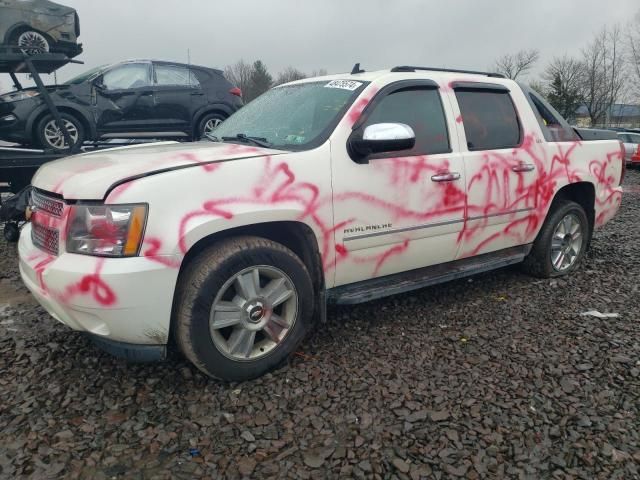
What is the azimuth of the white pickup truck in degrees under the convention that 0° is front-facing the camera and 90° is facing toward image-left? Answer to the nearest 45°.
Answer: approximately 45°

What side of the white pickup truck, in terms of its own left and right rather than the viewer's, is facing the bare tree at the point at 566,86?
back

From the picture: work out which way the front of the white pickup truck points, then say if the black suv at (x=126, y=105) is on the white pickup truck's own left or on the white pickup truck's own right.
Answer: on the white pickup truck's own right
